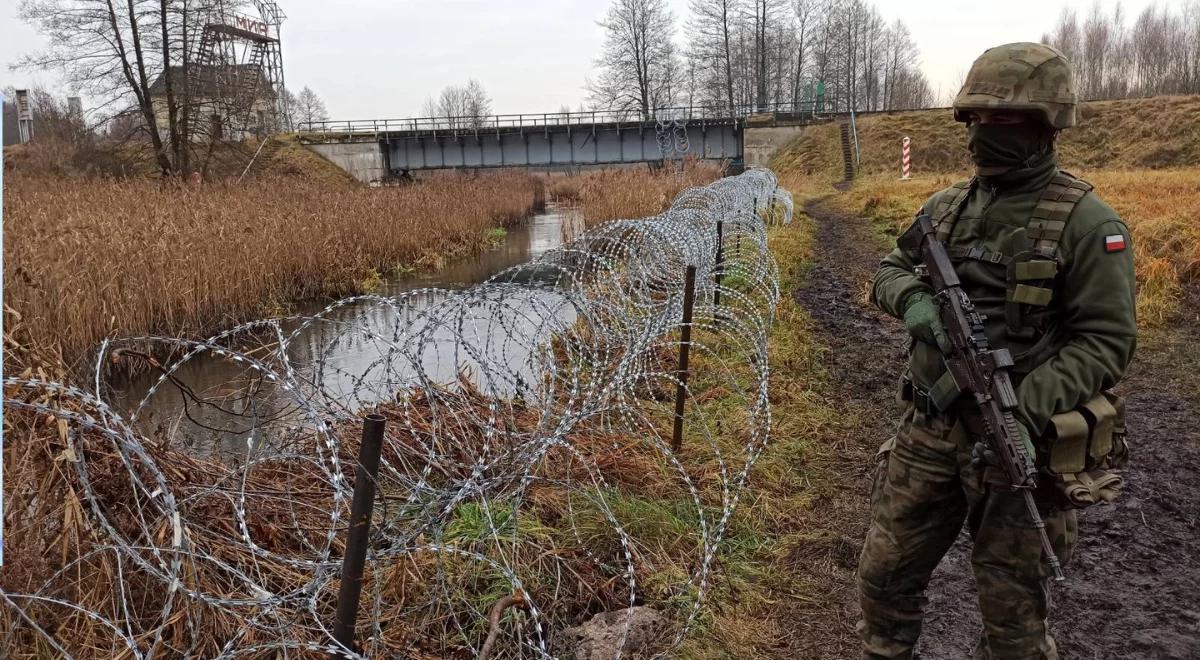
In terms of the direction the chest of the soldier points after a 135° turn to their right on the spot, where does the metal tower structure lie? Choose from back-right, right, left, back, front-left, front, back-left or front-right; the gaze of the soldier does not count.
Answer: front-left

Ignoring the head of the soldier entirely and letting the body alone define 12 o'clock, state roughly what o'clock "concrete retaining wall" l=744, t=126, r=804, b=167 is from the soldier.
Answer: The concrete retaining wall is roughly at 4 o'clock from the soldier.

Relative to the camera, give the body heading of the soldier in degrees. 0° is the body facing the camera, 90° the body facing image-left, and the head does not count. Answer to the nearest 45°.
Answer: approximately 45°

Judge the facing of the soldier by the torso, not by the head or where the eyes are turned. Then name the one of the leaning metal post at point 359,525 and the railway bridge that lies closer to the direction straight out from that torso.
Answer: the leaning metal post

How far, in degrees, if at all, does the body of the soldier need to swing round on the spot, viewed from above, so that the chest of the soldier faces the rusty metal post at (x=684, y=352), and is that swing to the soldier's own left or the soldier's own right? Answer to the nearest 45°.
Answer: approximately 90° to the soldier's own right
